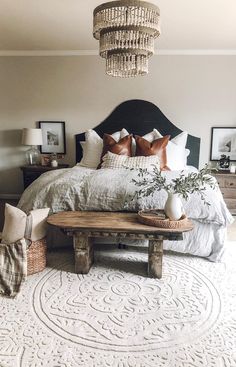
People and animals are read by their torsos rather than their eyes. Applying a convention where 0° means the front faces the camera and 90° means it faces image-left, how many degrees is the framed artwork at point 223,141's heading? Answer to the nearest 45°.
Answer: approximately 0°

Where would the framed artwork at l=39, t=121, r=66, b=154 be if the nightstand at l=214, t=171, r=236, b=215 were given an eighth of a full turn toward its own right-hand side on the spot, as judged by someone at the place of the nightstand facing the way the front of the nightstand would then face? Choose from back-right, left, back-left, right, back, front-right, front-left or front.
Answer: front-right

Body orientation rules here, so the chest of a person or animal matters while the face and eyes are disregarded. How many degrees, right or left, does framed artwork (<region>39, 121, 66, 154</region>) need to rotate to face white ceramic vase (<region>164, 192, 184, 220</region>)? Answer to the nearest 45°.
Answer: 0° — it already faces it

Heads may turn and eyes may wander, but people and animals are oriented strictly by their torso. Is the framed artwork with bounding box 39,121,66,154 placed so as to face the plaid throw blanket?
yes

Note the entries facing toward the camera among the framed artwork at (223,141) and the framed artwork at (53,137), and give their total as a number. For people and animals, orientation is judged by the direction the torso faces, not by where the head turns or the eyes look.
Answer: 2

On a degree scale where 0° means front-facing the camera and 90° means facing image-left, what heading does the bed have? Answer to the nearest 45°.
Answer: approximately 0°

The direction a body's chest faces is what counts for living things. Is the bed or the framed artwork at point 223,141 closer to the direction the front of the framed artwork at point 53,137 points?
the bed

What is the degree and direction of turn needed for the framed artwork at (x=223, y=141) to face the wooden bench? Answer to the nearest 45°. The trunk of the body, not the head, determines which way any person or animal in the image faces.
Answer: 0° — it already faces it

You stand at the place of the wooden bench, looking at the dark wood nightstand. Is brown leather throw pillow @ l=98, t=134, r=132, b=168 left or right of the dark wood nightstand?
right
